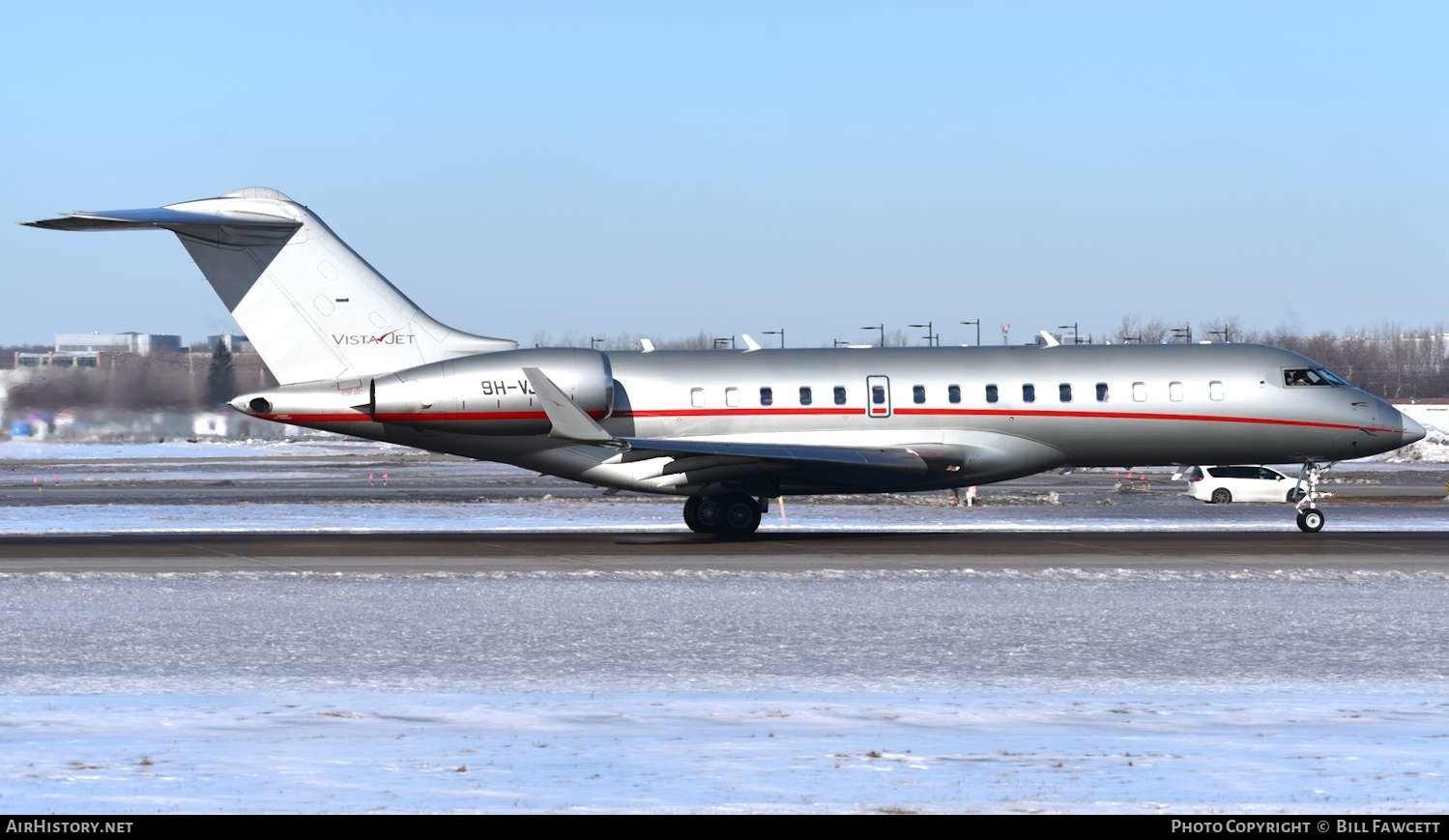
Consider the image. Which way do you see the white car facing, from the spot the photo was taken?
facing to the right of the viewer
